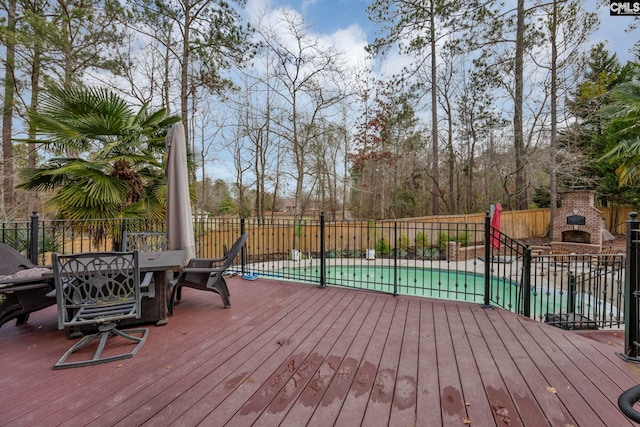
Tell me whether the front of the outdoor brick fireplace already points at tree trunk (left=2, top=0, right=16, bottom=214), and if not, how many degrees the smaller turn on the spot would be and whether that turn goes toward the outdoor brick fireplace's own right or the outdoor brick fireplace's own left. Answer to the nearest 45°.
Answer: approximately 45° to the outdoor brick fireplace's own right

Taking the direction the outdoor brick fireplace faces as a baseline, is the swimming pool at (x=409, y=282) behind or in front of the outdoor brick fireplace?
in front

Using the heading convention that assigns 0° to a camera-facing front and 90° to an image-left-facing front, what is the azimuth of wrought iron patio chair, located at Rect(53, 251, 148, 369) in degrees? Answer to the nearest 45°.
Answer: approximately 180°

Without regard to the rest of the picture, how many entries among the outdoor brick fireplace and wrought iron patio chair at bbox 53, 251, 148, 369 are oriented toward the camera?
1

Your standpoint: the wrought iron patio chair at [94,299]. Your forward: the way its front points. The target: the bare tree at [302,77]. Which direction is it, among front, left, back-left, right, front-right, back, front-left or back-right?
front-right

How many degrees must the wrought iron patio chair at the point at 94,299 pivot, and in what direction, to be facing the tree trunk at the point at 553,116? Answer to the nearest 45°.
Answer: approximately 90° to its right

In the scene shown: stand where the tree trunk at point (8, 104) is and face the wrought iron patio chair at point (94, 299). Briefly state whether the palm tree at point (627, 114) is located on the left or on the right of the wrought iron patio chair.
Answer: left

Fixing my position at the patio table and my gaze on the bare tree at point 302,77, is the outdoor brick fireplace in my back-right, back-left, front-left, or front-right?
front-right

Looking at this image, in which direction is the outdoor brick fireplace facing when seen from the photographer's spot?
facing the viewer

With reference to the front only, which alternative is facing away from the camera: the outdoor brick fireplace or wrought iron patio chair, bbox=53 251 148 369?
the wrought iron patio chair

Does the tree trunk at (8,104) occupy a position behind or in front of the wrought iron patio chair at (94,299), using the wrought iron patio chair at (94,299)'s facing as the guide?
in front
